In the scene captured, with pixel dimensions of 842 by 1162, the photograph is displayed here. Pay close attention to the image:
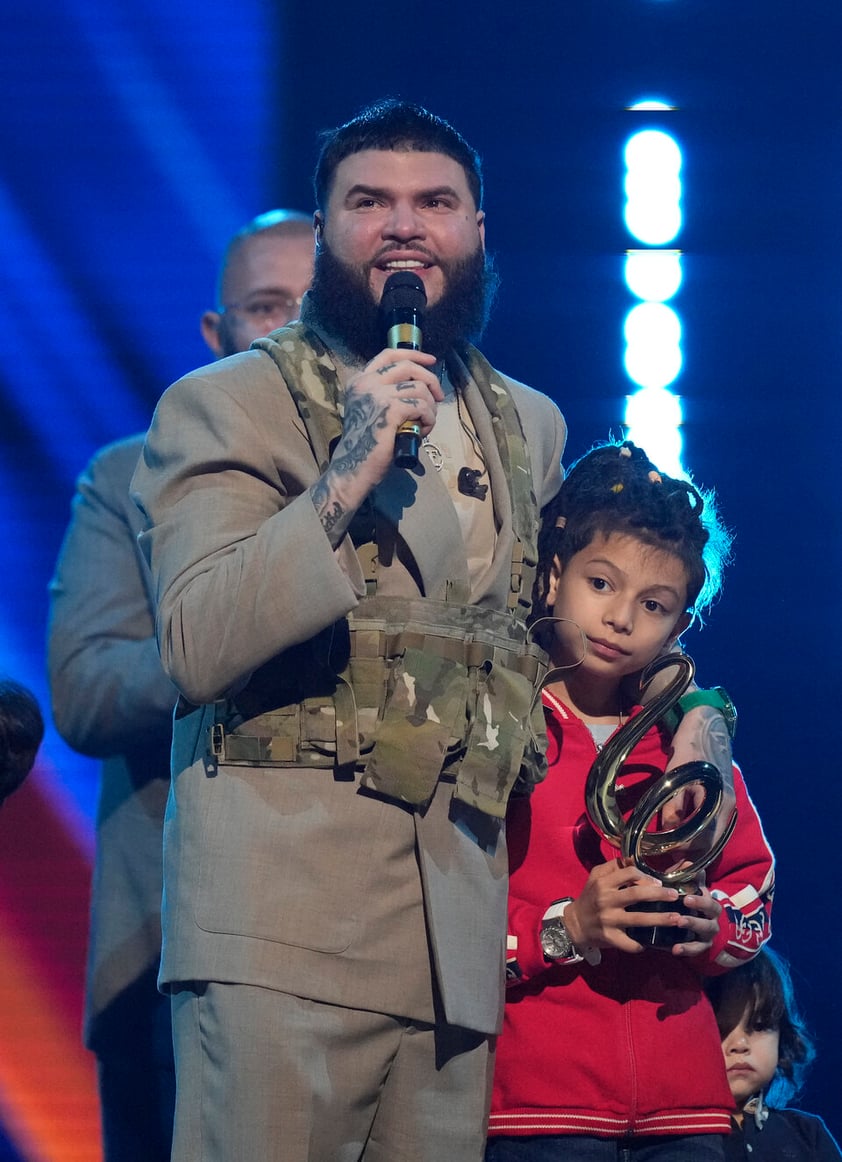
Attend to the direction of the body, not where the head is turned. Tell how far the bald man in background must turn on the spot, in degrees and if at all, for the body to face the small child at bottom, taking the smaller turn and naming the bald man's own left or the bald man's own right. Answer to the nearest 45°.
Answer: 0° — they already face them

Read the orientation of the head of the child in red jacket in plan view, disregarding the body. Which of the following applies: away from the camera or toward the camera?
toward the camera

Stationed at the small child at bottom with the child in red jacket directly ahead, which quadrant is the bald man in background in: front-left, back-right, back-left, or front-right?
front-right

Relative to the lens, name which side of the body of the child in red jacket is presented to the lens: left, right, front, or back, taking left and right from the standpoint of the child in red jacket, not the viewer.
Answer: front

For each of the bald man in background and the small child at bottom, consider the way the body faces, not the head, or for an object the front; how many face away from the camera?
0

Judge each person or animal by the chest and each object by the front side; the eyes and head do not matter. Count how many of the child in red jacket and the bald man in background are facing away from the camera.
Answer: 0

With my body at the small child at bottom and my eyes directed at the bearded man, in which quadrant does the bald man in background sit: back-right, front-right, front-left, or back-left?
front-right

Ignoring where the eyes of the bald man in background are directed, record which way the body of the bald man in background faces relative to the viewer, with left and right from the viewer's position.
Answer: facing the viewer and to the right of the viewer

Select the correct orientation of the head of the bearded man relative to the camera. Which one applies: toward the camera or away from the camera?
toward the camera

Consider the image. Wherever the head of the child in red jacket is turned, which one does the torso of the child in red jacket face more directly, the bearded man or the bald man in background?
the bearded man

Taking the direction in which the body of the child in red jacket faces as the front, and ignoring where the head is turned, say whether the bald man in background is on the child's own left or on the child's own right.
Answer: on the child's own right

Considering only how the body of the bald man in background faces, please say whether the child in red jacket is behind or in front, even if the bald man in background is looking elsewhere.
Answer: in front
